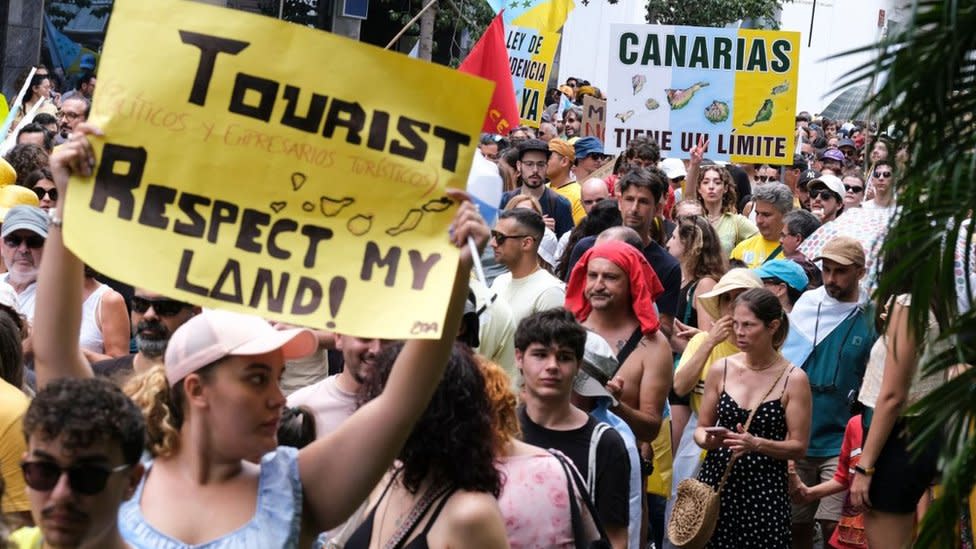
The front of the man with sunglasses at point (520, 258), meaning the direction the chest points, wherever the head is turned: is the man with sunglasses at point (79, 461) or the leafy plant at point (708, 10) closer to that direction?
the man with sunglasses

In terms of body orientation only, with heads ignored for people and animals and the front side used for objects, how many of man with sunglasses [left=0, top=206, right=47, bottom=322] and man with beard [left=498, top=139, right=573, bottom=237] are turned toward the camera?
2

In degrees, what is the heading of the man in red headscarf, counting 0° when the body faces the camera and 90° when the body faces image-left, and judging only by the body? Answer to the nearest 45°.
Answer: approximately 45°

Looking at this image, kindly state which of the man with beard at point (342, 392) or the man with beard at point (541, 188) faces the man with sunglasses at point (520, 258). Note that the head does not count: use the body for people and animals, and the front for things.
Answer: the man with beard at point (541, 188)

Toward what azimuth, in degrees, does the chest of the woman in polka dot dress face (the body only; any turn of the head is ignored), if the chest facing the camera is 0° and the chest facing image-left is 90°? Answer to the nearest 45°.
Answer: approximately 45°

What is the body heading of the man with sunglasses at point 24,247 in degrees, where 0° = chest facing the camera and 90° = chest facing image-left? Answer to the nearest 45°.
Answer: approximately 0°

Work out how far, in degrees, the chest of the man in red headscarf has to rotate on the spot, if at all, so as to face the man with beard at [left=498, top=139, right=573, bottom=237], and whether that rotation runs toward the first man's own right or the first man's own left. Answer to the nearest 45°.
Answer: approximately 135° to the first man's own right

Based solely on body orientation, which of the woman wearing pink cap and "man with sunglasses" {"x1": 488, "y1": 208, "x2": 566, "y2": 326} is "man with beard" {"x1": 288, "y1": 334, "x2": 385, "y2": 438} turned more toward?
the woman wearing pink cap

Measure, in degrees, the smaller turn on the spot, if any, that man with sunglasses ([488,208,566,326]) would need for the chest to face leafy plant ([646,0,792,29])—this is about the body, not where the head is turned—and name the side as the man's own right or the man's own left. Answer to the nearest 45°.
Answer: approximately 135° to the man's own right

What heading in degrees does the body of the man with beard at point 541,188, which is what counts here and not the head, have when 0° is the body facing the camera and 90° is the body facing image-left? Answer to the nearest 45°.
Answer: approximately 0°

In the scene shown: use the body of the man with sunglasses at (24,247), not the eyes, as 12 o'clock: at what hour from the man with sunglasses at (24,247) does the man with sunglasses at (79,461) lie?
the man with sunglasses at (79,461) is roughly at 12 o'clock from the man with sunglasses at (24,247).

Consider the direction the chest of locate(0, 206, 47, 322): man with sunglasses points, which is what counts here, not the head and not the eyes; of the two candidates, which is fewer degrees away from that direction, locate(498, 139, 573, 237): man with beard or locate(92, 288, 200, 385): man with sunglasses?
the man with sunglasses
